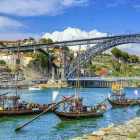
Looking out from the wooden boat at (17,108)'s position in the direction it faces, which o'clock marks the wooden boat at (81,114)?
the wooden boat at (81,114) is roughly at 1 o'clock from the wooden boat at (17,108).

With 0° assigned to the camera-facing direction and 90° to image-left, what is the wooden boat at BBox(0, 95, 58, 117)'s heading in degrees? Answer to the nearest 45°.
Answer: approximately 270°
